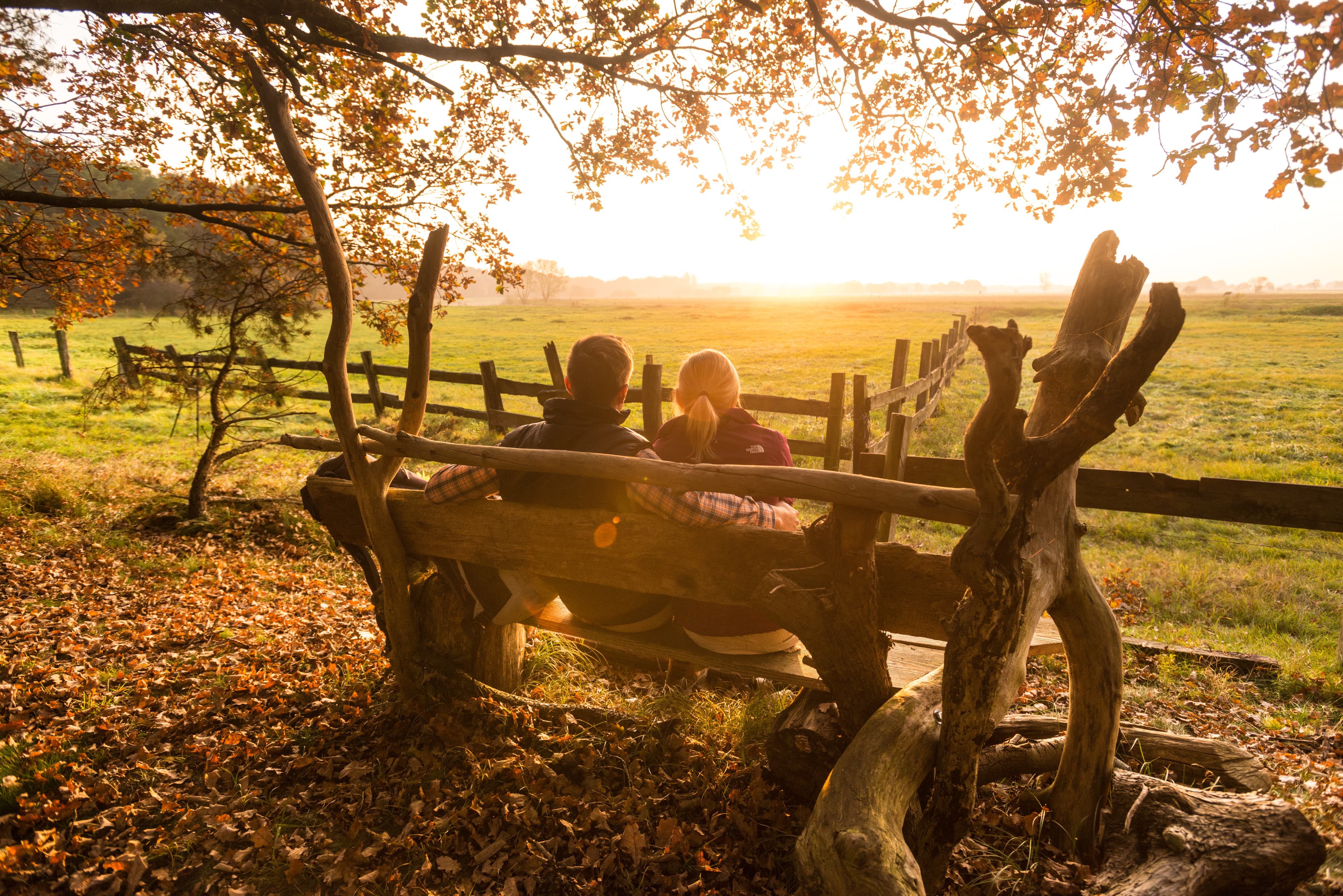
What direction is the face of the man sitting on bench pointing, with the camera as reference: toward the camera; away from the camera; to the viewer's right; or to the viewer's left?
away from the camera

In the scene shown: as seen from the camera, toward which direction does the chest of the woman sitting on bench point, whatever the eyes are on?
away from the camera

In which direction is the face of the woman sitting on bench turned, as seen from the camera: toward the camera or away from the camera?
away from the camera

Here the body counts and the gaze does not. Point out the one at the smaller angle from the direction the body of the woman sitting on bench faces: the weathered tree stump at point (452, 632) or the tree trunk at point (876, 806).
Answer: the weathered tree stump

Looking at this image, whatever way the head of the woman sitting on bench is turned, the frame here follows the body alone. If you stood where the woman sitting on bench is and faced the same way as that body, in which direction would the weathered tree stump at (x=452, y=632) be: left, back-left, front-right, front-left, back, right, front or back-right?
left

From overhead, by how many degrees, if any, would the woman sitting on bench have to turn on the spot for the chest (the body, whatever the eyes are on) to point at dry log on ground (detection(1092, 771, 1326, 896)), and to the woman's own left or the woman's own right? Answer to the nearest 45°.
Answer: approximately 135° to the woman's own right
